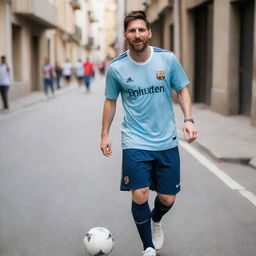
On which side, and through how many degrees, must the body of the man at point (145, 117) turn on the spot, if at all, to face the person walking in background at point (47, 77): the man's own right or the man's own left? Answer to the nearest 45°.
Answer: approximately 180°

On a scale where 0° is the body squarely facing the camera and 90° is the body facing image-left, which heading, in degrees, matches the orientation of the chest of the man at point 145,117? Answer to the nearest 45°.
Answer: approximately 0°
